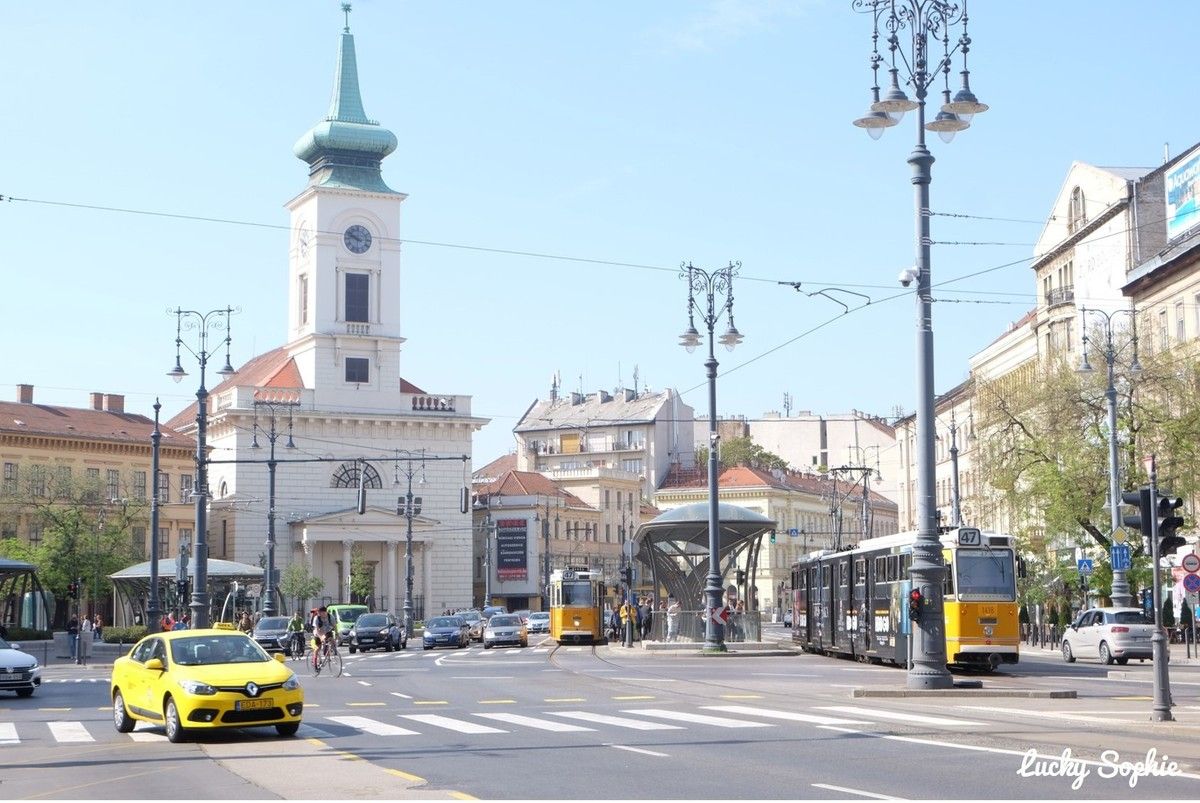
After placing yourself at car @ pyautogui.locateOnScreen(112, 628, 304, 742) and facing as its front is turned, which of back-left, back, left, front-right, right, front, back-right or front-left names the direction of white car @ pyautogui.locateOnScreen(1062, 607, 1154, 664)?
left

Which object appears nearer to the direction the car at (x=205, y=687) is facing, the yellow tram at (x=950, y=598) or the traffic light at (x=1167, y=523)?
the traffic light

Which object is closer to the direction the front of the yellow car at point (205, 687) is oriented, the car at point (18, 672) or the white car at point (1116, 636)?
the white car

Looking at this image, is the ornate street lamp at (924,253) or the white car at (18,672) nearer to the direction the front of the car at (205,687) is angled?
the ornate street lamp

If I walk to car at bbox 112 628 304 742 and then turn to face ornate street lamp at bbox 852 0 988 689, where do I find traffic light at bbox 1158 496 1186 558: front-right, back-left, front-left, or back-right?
front-right

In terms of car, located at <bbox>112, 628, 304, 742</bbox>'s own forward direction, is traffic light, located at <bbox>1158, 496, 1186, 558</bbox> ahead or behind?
ahead

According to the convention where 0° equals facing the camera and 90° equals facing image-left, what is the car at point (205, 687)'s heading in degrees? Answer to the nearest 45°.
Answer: approximately 315°
